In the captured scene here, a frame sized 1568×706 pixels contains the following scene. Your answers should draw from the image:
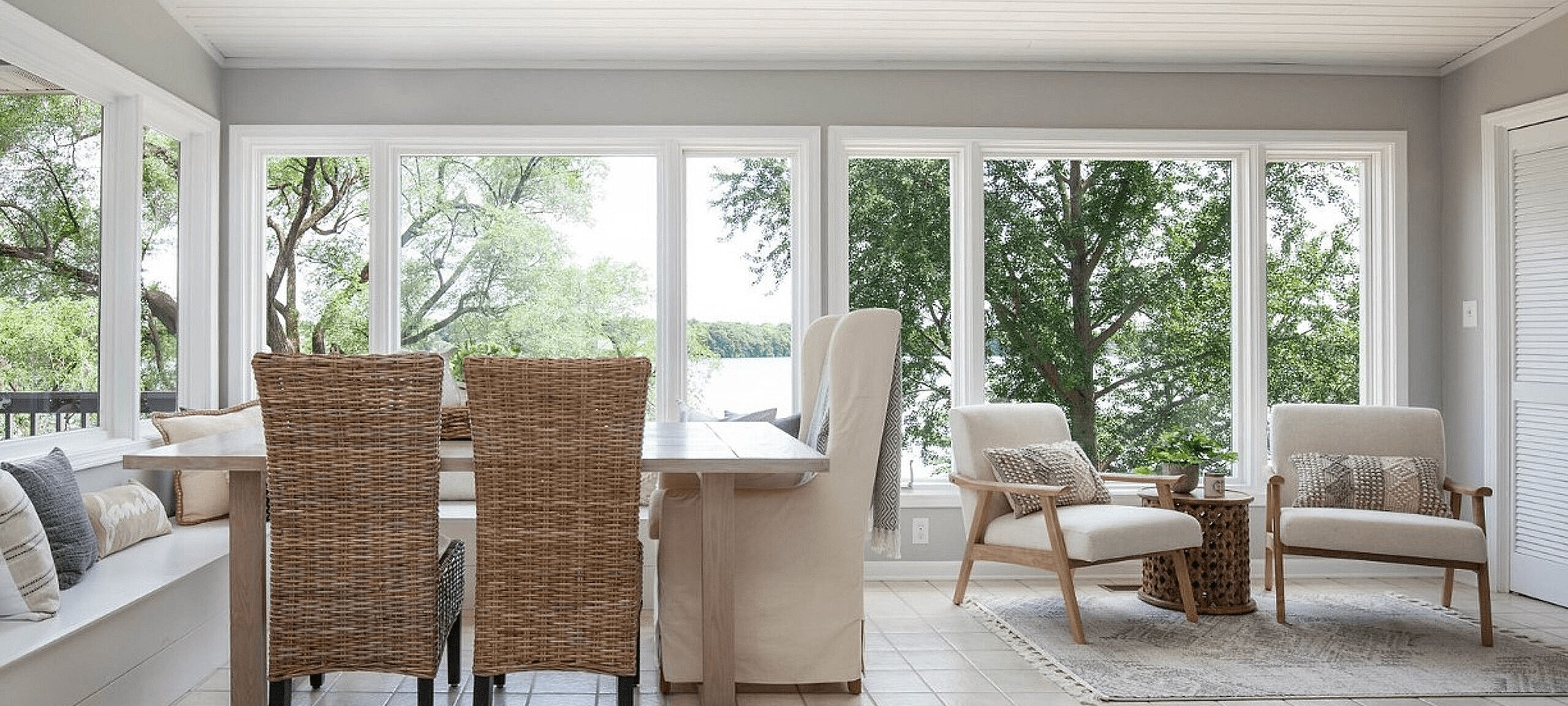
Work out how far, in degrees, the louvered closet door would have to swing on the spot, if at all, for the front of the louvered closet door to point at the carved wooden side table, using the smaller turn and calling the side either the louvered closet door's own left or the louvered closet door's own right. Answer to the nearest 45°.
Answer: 0° — it already faces it

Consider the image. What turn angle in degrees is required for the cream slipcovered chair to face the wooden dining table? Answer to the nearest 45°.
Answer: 0° — it already faces it

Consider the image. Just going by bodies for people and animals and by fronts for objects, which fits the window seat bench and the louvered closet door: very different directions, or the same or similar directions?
very different directions

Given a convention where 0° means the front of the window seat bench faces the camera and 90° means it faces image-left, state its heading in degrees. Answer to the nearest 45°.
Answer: approximately 315°

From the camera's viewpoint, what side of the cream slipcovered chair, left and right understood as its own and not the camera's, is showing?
left

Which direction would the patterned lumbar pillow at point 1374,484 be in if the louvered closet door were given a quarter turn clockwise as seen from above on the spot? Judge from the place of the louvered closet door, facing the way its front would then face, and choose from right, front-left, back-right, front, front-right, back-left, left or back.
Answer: left

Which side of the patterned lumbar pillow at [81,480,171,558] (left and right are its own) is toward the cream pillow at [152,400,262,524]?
left

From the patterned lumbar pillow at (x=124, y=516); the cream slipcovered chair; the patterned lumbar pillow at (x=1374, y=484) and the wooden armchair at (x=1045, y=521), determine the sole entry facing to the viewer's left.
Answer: the cream slipcovered chair

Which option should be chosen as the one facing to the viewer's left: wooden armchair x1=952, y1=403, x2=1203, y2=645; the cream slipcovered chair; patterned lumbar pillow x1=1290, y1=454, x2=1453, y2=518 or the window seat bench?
the cream slipcovered chair

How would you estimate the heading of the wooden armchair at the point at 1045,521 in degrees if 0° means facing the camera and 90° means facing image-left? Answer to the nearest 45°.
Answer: approximately 315°

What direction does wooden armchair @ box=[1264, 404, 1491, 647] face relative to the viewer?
toward the camera

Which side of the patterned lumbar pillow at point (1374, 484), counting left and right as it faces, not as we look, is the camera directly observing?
front

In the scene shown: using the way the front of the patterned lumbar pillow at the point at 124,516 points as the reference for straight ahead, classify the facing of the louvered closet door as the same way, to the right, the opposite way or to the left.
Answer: the opposite way

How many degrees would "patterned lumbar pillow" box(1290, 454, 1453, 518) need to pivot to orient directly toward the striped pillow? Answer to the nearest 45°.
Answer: approximately 45° to its right
